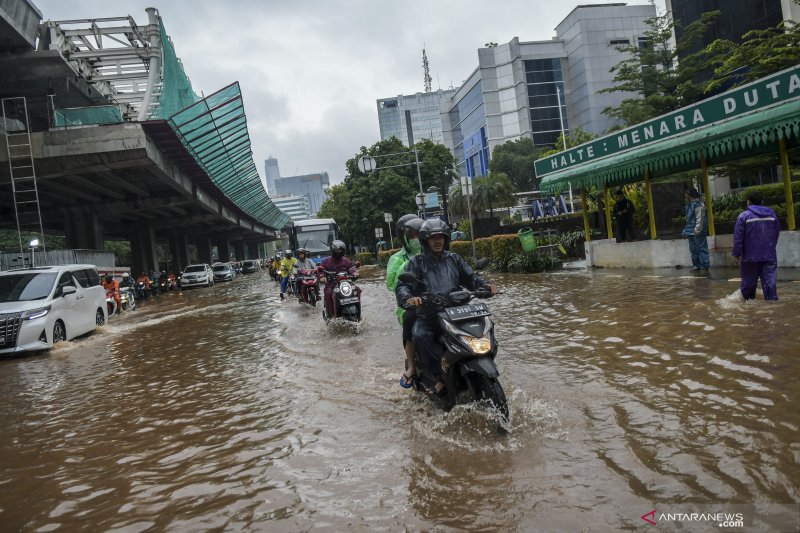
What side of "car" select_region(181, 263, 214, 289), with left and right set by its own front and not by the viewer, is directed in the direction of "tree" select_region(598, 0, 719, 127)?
left

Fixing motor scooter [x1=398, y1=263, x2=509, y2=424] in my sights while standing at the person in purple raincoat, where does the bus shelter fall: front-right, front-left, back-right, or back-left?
back-right

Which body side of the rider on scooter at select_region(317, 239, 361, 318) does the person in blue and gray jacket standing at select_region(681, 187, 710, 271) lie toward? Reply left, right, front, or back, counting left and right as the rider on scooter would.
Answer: left

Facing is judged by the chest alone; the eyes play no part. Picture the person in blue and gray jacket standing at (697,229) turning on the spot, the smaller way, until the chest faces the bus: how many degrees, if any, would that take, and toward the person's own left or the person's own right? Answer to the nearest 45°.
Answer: approximately 45° to the person's own right

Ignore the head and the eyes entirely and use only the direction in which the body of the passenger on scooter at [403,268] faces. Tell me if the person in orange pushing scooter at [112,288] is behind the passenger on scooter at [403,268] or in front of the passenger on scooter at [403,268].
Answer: behind

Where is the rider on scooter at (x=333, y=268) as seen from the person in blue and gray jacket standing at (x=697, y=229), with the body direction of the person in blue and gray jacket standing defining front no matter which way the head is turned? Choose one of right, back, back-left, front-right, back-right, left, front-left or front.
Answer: front-left

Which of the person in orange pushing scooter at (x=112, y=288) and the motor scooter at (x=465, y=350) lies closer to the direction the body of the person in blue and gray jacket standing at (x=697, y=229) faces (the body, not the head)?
the person in orange pushing scooter

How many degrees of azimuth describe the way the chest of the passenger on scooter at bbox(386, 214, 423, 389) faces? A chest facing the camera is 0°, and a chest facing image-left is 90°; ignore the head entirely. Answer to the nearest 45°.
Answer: approximately 315°

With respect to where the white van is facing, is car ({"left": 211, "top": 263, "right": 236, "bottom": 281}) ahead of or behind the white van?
behind

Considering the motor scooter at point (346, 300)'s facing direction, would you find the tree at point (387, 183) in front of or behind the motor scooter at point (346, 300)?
behind
